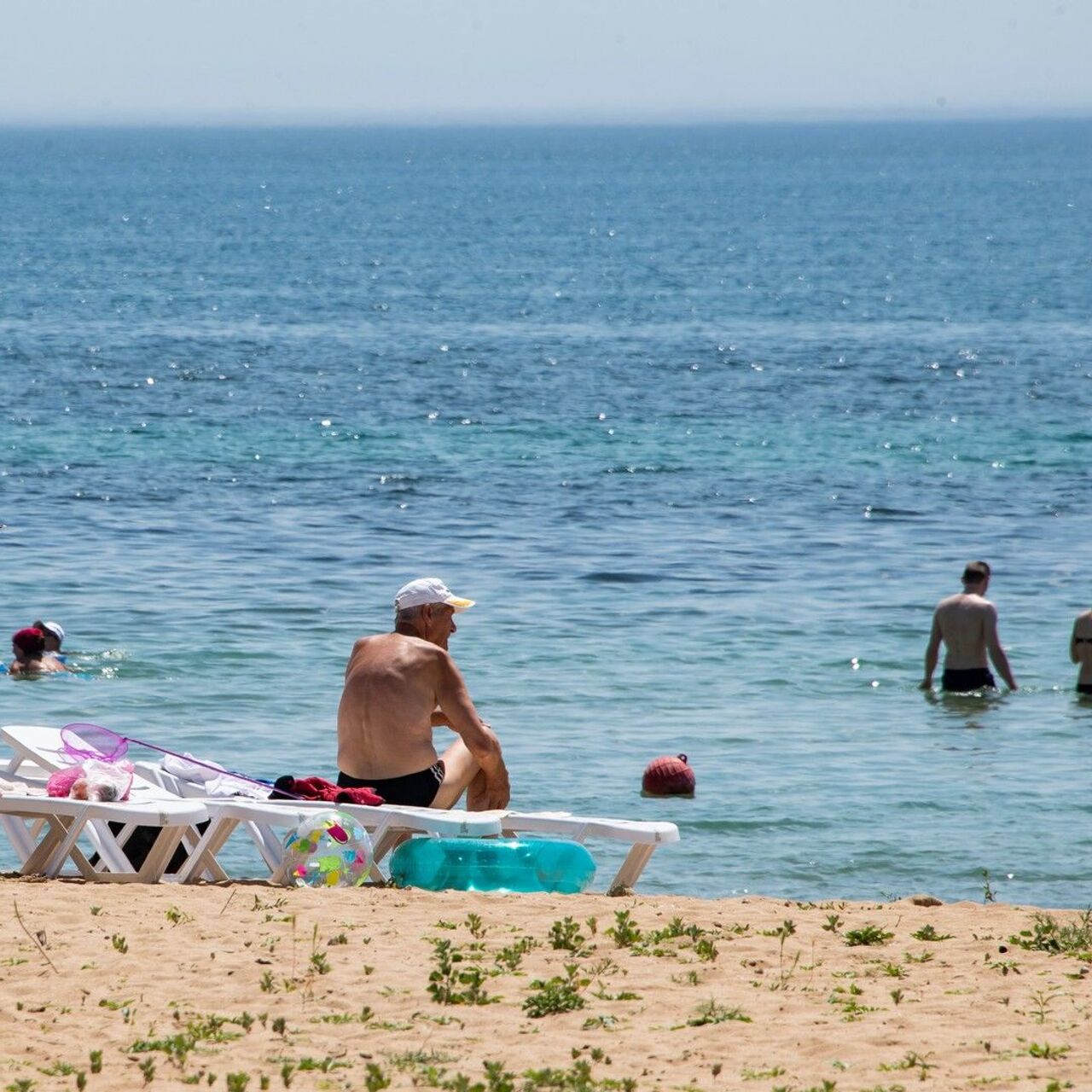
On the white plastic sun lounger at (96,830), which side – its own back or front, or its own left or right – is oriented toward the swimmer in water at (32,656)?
left

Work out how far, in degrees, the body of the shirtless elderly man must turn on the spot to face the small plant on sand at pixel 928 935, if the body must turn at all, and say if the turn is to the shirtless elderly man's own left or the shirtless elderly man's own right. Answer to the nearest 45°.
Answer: approximately 90° to the shirtless elderly man's own right

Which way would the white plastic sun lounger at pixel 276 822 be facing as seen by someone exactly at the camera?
facing to the right of the viewer

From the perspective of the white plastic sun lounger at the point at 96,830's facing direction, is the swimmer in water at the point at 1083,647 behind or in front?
in front

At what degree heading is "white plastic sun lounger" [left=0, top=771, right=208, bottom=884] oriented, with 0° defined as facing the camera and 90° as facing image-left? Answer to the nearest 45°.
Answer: approximately 270°

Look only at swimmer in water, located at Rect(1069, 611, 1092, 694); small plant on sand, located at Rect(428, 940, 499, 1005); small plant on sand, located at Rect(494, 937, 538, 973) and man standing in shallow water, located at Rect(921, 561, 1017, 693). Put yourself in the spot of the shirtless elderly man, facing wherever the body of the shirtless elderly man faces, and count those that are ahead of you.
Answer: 2

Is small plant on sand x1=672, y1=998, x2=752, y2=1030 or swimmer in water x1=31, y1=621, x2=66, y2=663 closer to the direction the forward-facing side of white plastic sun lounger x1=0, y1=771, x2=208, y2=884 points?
the small plant on sand

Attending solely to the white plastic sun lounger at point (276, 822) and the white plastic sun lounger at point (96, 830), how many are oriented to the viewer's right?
2

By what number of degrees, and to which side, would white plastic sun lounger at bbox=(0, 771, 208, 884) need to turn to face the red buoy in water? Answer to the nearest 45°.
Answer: approximately 45° to its left

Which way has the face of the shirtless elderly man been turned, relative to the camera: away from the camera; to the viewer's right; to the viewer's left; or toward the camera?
to the viewer's right

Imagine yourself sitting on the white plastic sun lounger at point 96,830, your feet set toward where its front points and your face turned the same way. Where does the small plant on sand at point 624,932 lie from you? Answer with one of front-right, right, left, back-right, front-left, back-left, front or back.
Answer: front-right

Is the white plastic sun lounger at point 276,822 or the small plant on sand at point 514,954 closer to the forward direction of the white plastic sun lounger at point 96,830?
the white plastic sun lounger

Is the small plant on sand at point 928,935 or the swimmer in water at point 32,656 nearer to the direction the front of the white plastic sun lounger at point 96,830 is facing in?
the small plant on sand

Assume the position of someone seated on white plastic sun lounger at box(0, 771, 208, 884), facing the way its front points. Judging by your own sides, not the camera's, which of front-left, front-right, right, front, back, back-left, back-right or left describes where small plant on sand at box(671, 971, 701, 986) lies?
front-right

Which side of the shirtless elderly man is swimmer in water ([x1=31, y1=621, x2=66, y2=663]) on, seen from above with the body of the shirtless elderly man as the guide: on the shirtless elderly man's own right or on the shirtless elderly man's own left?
on the shirtless elderly man's own left

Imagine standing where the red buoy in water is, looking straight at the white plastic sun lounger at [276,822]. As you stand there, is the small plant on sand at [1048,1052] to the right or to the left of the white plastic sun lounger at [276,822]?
left

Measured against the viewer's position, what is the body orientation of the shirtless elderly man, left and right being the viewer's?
facing away from the viewer and to the right of the viewer
